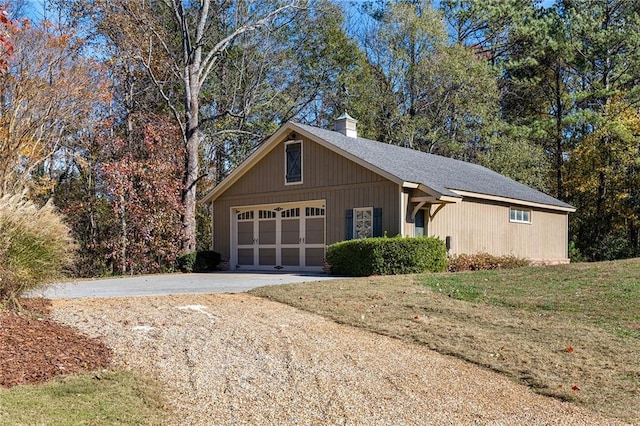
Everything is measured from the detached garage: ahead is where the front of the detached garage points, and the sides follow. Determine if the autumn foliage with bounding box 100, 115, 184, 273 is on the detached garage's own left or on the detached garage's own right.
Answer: on the detached garage's own right

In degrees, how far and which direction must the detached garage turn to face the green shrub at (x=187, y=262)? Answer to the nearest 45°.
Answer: approximately 45° to its right

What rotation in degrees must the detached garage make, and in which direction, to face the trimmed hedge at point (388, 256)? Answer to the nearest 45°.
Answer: approximately 45° to its left

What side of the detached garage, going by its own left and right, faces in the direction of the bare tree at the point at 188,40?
right

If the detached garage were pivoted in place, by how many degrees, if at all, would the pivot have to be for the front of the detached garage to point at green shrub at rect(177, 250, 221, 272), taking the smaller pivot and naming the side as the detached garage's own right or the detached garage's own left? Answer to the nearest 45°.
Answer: approximately 45° to the detached garage's own right

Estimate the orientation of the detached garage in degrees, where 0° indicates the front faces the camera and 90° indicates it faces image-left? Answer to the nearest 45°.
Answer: approximately 45°

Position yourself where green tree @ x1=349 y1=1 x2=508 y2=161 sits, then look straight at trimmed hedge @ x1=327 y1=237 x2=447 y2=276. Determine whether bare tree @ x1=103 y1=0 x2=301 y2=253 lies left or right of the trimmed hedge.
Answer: right
